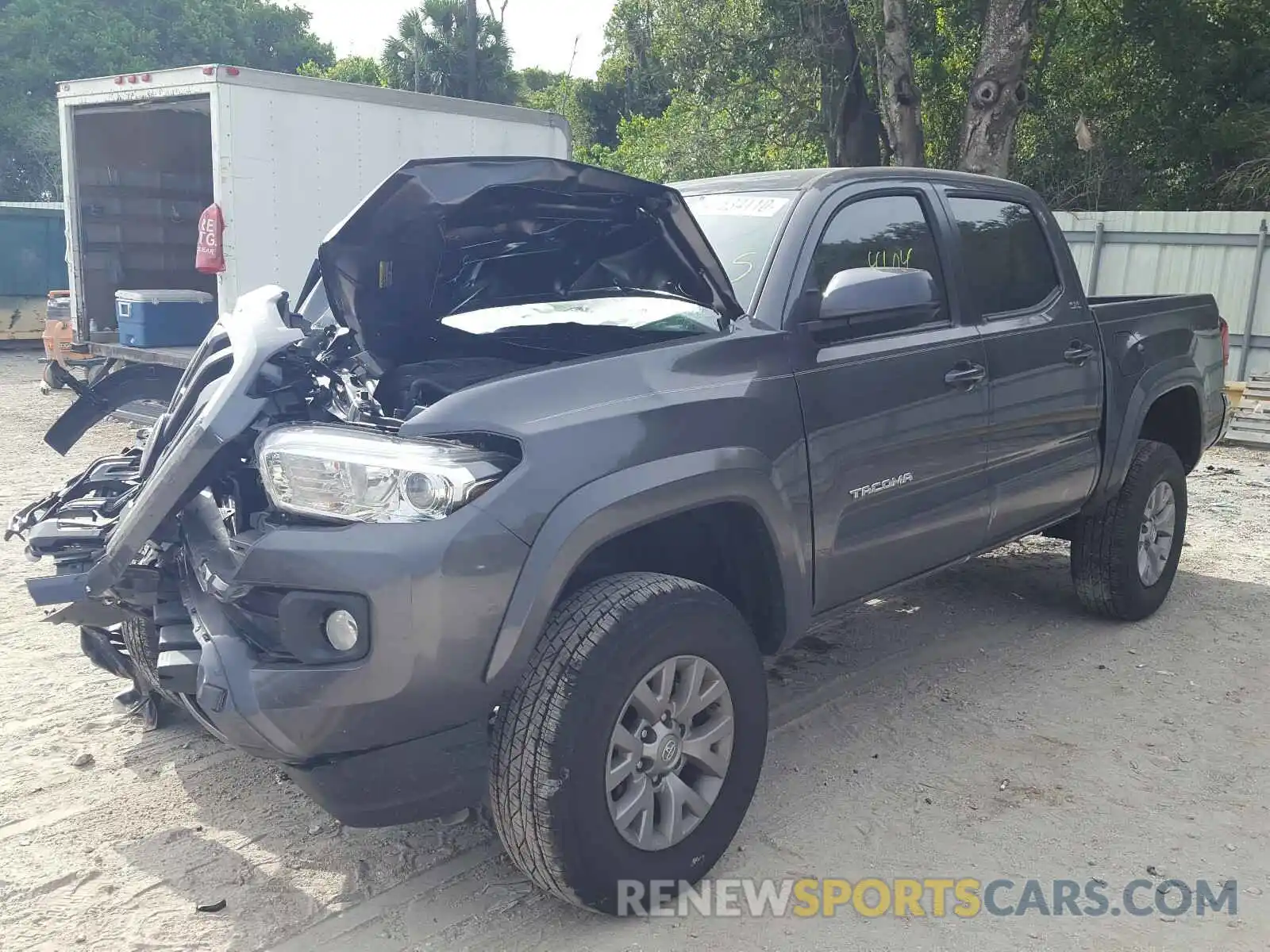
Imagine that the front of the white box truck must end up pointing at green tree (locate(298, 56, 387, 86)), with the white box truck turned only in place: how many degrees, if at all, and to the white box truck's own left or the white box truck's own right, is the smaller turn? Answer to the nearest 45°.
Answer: approximately 45° to the white box truck's own left

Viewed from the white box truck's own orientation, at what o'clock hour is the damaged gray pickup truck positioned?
The damaged gray pickup truck is roughly at 4 o'clock from the white box truck.

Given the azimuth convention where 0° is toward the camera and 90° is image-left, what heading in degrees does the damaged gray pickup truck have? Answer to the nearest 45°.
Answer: approximately 45°

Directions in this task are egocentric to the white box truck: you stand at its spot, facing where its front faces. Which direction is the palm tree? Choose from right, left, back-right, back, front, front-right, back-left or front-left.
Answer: front-left

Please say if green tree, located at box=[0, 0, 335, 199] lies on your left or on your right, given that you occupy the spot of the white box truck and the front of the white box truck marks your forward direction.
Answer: on your left

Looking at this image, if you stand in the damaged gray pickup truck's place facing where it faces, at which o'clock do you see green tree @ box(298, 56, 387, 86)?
The green tree is roughly at 4 o'clock from the damaged gray pickup truck.

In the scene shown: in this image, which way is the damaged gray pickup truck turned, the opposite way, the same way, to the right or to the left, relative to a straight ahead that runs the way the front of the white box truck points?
the opposite way

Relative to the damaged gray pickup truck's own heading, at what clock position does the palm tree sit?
The palm tree is roughly at 4 o'clock from the damaged gray pickup truck.

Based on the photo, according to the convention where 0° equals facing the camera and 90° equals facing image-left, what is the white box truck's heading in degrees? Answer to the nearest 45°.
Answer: approximately 225°

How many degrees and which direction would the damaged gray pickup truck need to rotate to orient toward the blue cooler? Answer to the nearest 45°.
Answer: approximately 90° to its right

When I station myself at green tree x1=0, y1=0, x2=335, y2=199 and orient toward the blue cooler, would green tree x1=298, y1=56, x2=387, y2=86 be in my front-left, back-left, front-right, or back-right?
back-left

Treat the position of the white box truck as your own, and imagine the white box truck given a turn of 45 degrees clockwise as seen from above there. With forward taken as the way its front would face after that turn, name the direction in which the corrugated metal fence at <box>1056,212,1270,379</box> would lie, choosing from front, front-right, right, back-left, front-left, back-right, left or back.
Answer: front

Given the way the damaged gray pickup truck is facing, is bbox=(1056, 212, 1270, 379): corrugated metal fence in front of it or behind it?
behind

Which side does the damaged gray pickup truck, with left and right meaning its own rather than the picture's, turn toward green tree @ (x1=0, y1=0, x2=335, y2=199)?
right
